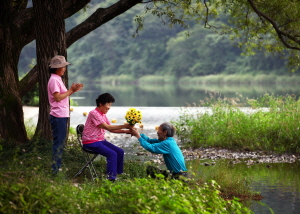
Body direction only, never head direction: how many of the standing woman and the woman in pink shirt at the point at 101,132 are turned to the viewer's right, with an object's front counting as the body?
2

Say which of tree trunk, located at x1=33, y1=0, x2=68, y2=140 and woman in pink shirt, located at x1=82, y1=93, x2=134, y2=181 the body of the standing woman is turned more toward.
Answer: the woman in pink shirt

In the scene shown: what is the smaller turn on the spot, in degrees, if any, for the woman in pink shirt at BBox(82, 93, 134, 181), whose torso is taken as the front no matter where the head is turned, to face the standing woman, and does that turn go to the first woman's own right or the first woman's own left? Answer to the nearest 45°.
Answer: approximately 180°

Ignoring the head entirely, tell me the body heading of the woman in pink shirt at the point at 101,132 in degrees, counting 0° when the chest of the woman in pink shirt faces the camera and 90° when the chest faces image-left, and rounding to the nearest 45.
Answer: approximately 270°

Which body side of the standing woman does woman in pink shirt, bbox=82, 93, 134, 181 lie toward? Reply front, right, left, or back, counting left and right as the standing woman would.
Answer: front

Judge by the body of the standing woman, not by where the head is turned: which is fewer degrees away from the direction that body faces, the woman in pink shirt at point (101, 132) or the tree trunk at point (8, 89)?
the woman in pink shirt

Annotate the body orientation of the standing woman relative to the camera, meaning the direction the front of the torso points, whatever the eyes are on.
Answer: to the viewer's right

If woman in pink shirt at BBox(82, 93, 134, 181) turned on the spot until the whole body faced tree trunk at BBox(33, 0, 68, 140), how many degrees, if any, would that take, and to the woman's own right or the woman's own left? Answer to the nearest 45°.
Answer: approximately 135° to the woman's own left

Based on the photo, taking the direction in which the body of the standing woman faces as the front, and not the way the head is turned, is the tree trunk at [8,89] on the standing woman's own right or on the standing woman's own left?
on the standing woman's own left

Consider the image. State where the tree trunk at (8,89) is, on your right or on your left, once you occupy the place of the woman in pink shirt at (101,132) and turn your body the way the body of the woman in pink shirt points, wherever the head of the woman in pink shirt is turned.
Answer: on your left
